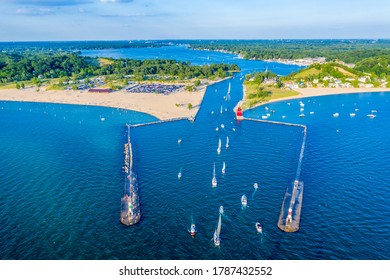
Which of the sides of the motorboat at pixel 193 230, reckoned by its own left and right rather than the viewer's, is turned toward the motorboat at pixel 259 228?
left

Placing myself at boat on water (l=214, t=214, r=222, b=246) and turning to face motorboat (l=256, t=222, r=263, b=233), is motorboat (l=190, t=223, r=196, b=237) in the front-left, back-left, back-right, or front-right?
back-left

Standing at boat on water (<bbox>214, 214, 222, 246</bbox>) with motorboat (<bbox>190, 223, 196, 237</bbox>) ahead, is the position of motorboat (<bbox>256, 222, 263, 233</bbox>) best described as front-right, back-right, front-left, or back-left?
back-right

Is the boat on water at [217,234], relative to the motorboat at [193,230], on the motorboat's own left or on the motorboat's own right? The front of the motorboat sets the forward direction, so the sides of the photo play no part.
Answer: on the motorboat's own left

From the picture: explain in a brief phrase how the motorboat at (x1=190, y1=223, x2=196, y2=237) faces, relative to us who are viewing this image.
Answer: facing the viewer
